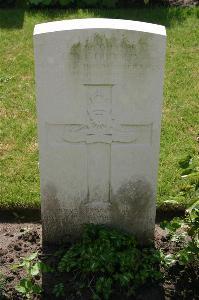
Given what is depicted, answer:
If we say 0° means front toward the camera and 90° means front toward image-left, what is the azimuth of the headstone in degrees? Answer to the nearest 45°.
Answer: approximately 0°
